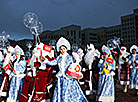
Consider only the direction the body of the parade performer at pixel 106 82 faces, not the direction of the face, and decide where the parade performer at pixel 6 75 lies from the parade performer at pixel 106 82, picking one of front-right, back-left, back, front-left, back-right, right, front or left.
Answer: front-right

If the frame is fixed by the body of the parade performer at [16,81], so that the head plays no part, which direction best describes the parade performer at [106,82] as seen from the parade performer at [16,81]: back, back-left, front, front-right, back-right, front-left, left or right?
back-left

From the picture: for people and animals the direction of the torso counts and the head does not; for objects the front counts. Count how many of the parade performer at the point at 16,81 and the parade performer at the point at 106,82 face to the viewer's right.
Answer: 0

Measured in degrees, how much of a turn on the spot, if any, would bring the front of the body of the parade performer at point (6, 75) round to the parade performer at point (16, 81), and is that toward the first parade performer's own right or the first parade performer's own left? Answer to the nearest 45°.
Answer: approximately 45° to the first parade performer's own left

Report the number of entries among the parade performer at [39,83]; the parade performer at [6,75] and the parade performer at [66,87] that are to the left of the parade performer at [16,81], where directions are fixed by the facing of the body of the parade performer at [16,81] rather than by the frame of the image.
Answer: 2

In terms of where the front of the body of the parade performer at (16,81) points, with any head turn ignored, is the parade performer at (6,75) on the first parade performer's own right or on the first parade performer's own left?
on the first parade performer's own right

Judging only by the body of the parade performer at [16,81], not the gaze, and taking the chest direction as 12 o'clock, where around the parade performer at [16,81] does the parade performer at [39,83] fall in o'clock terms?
the parade performer at [39,83] is roughly at 9 o'clock from the parade performer at [16,81].

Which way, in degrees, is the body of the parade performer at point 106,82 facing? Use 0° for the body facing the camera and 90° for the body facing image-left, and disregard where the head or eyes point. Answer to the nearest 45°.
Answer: approximately 45°

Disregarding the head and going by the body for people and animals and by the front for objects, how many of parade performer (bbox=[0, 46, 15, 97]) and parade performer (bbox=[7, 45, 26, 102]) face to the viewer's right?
0

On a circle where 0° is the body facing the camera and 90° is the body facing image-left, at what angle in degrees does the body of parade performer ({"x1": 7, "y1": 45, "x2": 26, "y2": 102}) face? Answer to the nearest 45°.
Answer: approximately 45°
